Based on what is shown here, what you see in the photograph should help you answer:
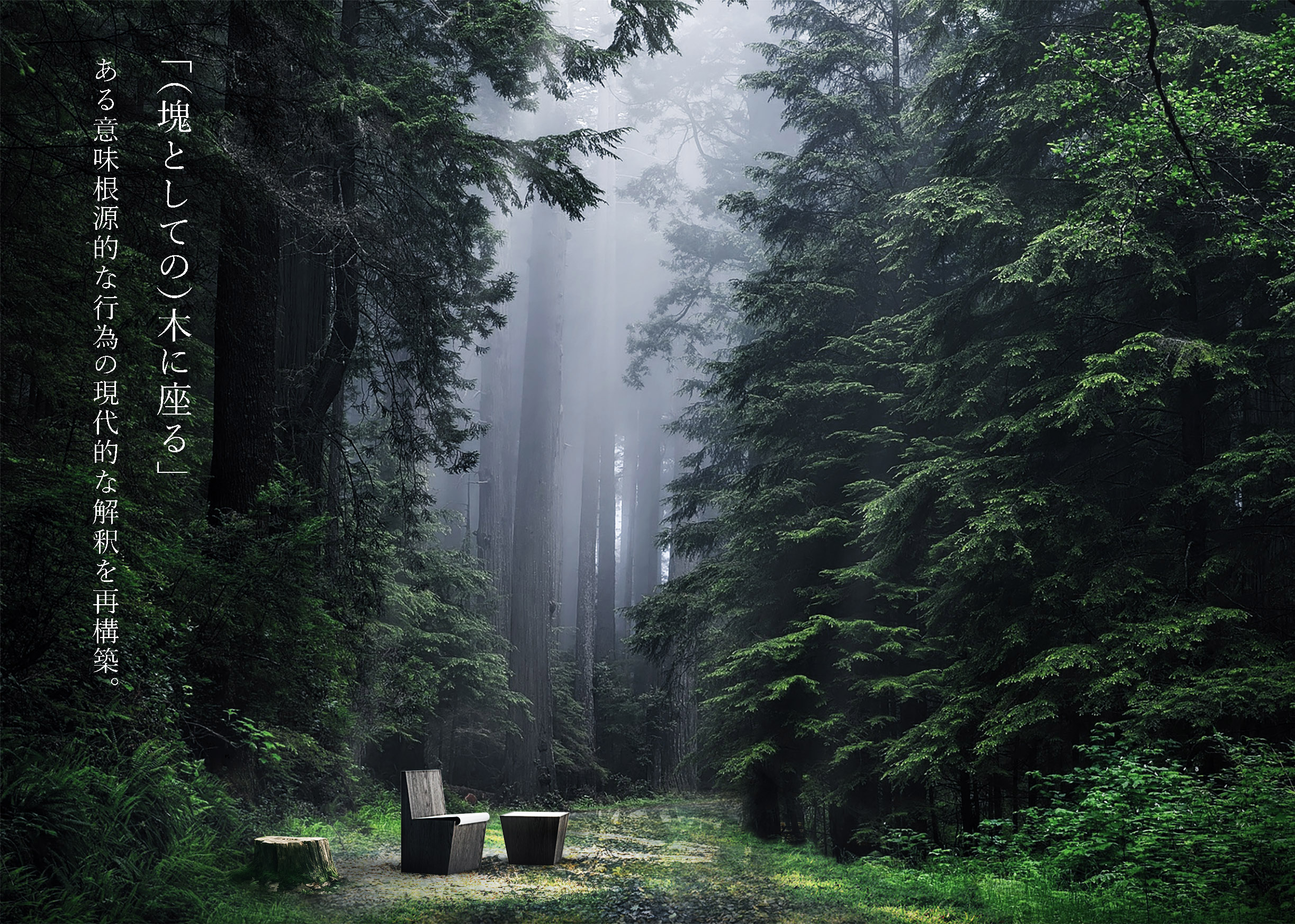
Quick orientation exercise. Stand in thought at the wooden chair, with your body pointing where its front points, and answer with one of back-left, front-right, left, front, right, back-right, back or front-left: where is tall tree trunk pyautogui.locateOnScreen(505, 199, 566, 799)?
back-left

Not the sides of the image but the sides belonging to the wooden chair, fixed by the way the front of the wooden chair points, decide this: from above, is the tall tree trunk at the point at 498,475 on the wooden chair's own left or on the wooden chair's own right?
on the wooden chair's own left

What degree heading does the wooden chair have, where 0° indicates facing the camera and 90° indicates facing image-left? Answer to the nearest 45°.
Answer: approximately 315°

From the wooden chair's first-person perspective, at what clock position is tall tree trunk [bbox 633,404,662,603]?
The tall tree trunk is roughly at 8 o'clock from the wooden chair.

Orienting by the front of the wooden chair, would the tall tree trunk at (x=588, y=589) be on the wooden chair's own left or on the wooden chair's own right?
on the wooden chair's own left
